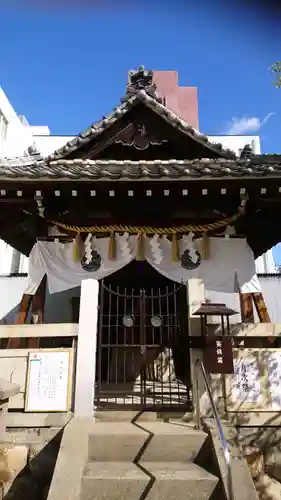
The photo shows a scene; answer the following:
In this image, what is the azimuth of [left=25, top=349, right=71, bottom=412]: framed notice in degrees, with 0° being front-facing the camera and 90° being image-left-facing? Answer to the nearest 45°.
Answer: approximately 0°

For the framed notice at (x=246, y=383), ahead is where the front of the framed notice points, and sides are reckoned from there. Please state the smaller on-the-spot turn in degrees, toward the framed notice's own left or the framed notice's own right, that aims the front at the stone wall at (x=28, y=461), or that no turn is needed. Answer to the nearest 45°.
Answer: approximately 90° to the framed notice's own right

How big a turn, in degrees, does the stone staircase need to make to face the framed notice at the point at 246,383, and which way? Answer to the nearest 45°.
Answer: approximately 135° to its left

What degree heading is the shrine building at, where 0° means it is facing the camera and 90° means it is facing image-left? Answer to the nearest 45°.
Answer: approximately 0°

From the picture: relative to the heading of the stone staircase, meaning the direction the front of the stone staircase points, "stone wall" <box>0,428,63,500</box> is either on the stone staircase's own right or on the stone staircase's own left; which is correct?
on the stone staircase's own right
